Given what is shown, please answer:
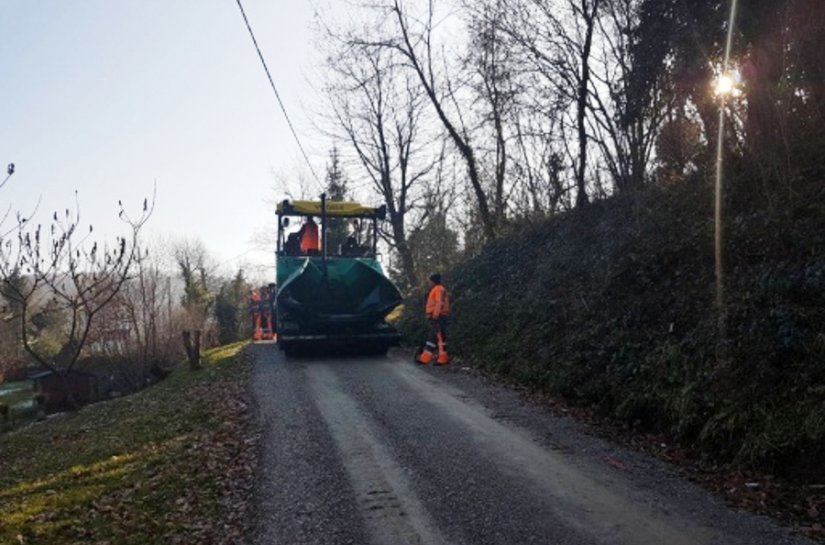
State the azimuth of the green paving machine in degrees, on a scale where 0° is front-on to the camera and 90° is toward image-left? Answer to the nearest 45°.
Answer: approximately 0°

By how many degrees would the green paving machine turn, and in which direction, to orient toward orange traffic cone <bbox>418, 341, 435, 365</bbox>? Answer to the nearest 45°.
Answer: approximately 45° to its left

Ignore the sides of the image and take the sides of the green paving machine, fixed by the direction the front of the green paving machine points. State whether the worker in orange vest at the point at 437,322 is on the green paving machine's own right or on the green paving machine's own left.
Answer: on the green paving machine's own left

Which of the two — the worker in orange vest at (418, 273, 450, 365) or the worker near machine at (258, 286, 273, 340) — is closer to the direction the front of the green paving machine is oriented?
the worker in orange vest
